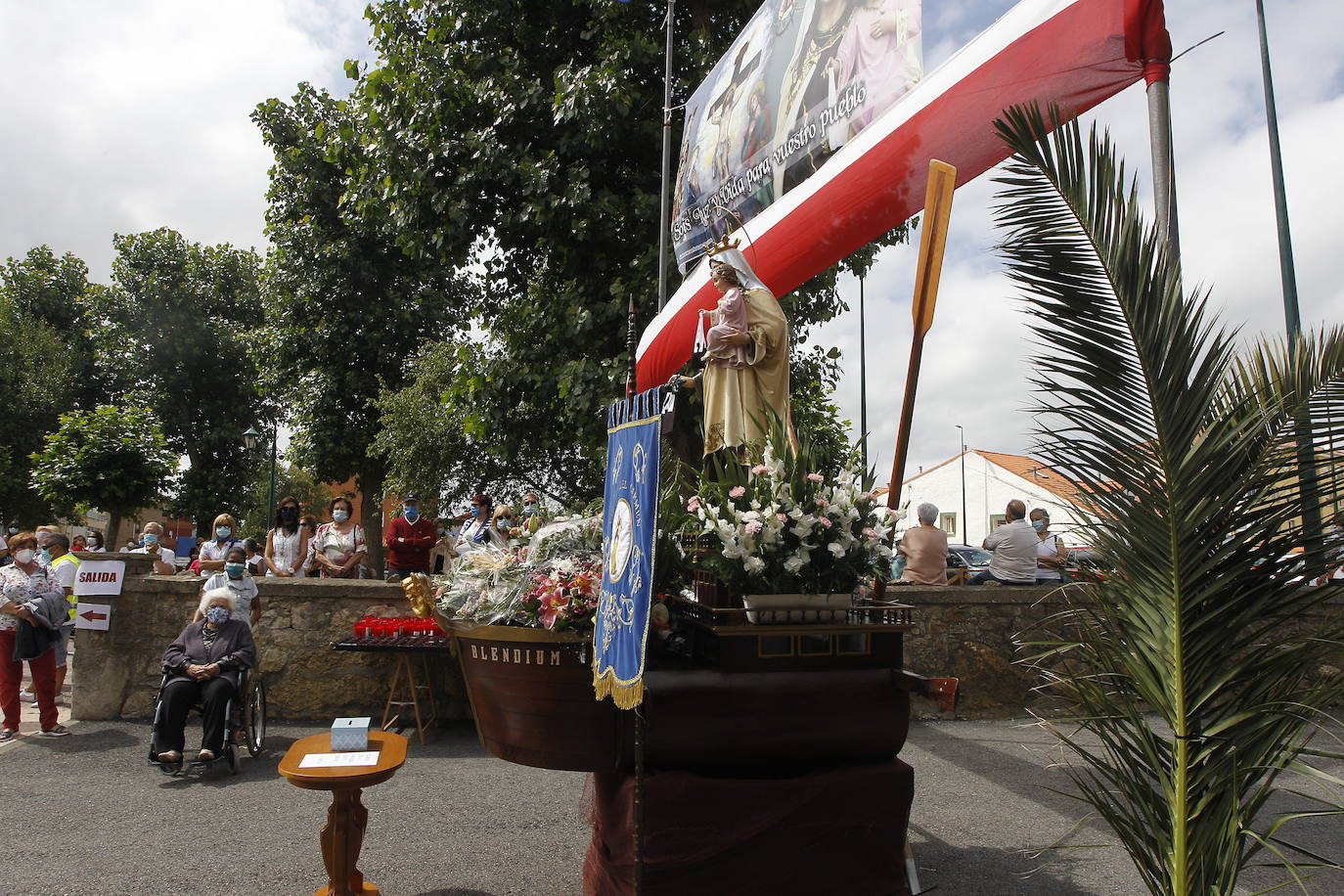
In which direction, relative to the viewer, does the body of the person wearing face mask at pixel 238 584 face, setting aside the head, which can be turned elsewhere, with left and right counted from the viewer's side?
facing the viewer

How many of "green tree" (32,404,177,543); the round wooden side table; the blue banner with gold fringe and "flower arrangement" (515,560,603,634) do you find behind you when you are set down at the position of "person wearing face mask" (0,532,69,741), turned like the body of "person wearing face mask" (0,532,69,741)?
1

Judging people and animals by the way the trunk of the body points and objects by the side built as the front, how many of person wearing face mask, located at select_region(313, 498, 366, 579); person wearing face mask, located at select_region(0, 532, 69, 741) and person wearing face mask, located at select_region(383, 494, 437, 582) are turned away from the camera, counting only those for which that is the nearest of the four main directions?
0

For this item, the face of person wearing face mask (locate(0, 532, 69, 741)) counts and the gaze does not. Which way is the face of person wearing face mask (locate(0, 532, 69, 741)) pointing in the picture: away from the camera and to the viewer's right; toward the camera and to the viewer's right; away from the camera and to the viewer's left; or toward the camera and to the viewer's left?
toward the camera and to the viewer's right

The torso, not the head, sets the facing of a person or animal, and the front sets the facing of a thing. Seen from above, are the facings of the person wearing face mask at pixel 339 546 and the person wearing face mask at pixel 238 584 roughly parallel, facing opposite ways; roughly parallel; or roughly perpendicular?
roughly parallel

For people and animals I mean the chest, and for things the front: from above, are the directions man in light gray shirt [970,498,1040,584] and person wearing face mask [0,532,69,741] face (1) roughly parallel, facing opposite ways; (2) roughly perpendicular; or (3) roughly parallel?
roughly parallel, facing opposite ways

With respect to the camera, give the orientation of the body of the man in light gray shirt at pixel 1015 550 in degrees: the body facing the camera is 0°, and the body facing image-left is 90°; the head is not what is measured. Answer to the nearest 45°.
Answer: approximately 135°

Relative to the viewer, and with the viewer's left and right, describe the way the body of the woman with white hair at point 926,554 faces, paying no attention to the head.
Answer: facing away from the viewer

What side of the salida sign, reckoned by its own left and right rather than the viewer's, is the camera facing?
front

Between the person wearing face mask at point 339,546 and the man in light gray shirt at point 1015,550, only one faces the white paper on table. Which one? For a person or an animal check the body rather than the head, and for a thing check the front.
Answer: the person wearing face mask

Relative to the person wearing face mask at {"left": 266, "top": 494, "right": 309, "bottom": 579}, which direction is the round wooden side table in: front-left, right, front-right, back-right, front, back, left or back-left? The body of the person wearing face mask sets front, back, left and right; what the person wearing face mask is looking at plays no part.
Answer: front

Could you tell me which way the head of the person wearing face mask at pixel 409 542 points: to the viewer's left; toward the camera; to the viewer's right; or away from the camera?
toward the camera

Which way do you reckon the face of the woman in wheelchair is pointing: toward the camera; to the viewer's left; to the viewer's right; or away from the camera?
toward the camera

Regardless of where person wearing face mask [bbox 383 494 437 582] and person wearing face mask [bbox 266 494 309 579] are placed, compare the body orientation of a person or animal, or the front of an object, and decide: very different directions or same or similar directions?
same or similar directions

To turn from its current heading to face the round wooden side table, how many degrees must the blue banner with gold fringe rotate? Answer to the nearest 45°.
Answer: approximately 90° to its right

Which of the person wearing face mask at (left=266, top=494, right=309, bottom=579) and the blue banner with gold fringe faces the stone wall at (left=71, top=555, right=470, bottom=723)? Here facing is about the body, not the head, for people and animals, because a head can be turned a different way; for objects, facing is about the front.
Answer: the person wearing face mask

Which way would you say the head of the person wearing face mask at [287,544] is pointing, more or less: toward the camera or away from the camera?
toward the camera
